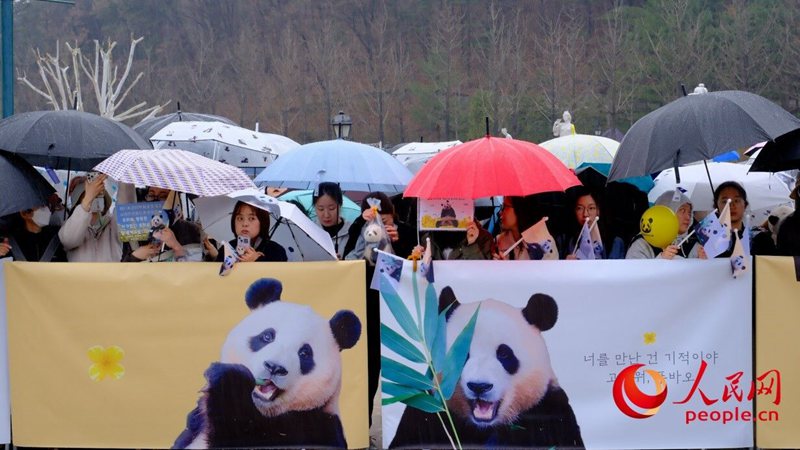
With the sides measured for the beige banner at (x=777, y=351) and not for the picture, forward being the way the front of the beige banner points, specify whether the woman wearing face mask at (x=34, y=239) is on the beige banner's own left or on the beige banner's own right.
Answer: on the beige banner's own right

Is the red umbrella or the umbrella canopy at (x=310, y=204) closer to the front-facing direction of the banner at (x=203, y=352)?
the red umbrella

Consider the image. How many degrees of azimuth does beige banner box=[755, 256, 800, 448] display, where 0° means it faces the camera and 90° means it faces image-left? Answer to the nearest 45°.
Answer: approximately 0°

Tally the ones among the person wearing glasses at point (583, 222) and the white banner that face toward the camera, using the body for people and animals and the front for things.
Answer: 2

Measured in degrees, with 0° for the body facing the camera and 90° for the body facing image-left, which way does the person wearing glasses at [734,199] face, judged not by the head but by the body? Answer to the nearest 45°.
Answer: approximately 0°

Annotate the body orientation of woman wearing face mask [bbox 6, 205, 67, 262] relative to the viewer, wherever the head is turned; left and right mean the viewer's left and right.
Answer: facing the viewer and to the right of the viewer

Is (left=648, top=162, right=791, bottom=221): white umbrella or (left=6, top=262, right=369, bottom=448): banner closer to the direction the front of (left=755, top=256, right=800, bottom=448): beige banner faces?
the banner
